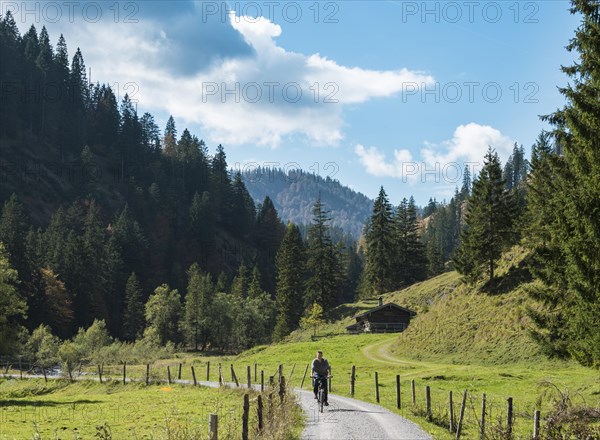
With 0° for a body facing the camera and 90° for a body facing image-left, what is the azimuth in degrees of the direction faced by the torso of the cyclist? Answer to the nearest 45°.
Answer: approximately 0°

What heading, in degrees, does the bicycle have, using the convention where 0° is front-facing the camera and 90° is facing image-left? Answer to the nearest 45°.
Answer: approximately 0°
